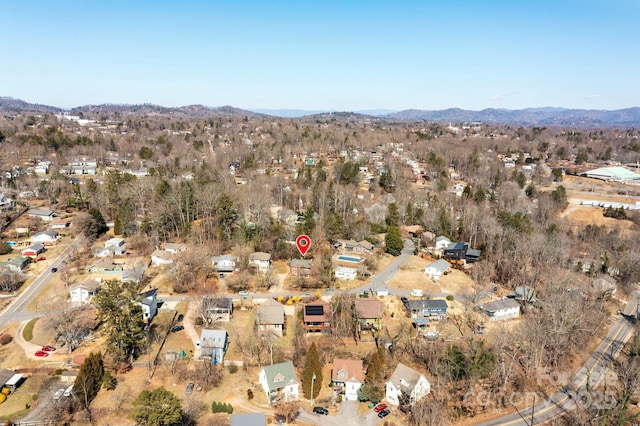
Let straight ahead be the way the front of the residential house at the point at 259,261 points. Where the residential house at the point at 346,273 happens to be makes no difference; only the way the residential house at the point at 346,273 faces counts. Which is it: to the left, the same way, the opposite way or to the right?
the same way

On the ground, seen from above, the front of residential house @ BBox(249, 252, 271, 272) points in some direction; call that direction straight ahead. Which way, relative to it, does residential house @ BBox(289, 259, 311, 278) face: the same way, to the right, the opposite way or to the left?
the same way

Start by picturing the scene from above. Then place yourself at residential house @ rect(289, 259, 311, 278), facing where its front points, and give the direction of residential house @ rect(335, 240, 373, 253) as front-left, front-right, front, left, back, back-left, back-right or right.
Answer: back-left

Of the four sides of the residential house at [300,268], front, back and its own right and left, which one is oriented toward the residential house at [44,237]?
right

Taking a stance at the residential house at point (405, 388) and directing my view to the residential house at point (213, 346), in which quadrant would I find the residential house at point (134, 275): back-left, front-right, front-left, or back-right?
front-right

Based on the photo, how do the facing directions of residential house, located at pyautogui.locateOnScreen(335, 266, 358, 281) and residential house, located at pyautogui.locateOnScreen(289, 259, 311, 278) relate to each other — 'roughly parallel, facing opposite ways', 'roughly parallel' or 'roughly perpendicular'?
roughly parallel

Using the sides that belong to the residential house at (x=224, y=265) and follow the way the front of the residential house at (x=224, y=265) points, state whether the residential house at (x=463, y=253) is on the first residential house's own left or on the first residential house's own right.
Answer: on the first residential house's own left

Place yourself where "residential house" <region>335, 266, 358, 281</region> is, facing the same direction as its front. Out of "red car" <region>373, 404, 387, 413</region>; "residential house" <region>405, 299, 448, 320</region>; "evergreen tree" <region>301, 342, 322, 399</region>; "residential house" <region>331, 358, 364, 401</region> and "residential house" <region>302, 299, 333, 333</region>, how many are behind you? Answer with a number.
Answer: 0

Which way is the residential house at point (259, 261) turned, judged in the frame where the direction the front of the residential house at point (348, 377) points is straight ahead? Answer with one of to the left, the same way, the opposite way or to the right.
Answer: the same way

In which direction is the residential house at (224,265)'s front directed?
toward the camera

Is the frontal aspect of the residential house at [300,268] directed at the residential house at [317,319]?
yes

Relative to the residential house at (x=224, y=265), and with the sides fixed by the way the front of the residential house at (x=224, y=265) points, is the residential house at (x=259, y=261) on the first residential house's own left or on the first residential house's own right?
on the first residential house's own left

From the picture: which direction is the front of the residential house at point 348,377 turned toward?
toward the camera

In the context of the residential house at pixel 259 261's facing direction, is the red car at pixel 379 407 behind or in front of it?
in front

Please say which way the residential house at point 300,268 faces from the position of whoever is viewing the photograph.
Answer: facing the viewer

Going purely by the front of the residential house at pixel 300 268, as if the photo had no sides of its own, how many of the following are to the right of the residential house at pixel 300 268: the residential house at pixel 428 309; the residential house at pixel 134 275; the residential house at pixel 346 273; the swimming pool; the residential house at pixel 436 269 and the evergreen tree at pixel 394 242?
1

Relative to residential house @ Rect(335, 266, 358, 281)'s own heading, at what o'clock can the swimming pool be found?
The swimming pool is roughly at 6 o'clock from the residential house.

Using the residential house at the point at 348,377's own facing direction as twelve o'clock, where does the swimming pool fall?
The swimming pool is roughly at 6 o'clock from the residential house.

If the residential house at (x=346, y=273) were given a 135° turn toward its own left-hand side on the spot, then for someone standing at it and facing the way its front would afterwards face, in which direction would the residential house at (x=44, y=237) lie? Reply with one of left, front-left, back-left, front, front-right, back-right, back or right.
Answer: back-left

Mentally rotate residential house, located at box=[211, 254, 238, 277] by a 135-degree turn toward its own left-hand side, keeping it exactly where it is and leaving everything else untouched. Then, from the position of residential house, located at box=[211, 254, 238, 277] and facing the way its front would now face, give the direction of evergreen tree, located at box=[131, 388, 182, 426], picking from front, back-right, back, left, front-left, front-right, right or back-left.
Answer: back-right
